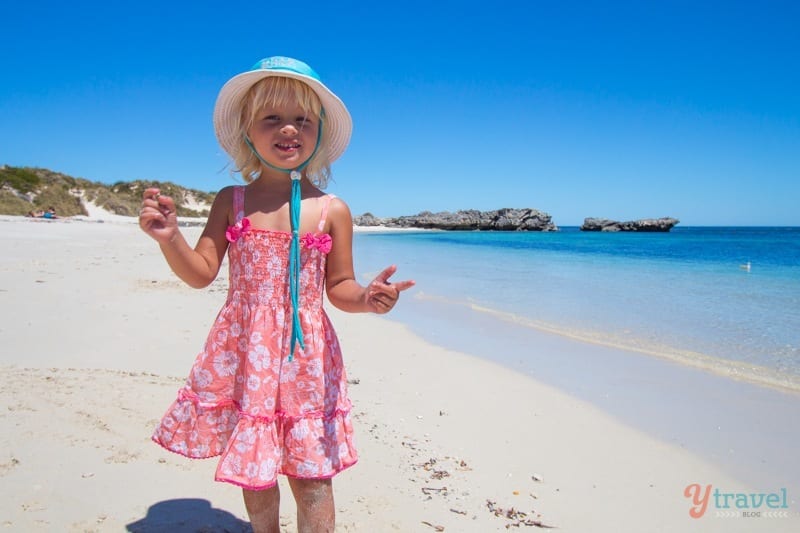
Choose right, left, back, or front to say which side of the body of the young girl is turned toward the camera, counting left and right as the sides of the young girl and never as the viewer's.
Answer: front
